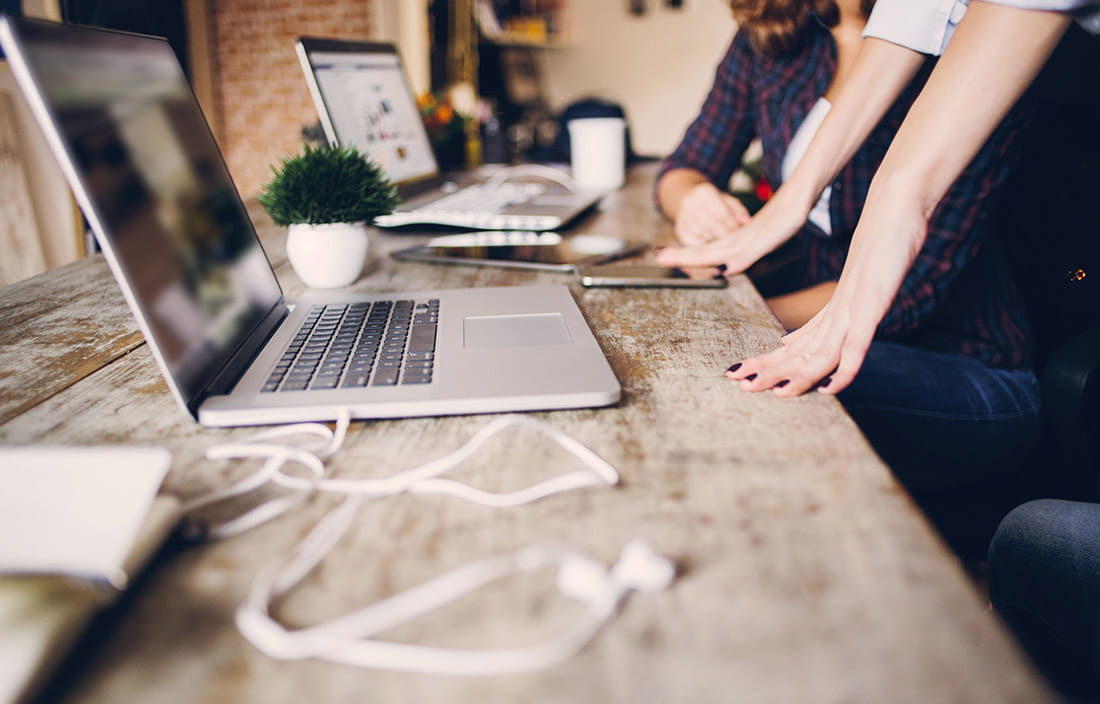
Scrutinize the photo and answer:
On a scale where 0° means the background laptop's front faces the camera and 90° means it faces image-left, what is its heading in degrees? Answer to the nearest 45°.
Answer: approximately 315°

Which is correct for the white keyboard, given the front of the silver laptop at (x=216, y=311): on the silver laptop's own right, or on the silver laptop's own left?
on the silver laptop's own left

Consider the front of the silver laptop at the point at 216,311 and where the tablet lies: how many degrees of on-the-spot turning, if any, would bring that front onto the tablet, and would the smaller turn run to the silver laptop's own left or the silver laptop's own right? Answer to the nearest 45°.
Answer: approximately 45° to the silver laptop's own left

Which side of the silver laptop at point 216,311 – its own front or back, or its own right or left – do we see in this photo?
right

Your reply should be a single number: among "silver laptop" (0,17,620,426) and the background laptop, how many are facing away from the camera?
0

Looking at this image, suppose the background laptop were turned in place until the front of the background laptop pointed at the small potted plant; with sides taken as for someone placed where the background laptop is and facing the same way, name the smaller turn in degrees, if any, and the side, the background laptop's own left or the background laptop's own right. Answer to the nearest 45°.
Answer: approximately 45° to the background laptop's own right

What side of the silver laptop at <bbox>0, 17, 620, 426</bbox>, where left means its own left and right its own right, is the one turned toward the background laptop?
left

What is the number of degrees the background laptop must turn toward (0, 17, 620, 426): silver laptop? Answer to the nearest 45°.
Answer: approximately 45° to its right

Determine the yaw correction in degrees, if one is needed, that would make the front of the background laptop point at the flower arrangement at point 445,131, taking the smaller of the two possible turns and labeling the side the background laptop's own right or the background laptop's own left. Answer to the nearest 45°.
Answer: approximately 135° to the background laptop's own left

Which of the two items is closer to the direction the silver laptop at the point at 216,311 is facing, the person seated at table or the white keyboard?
the person seated at table
